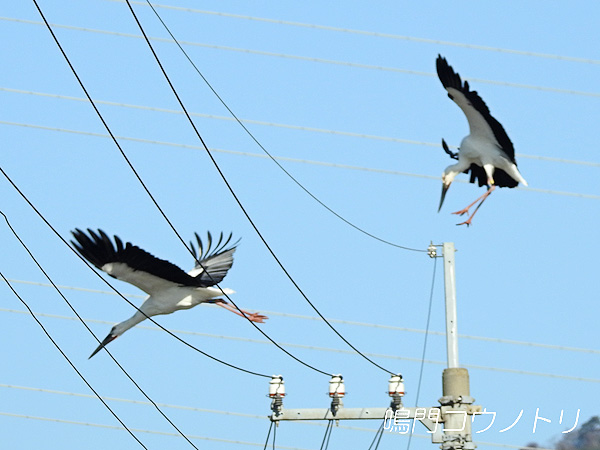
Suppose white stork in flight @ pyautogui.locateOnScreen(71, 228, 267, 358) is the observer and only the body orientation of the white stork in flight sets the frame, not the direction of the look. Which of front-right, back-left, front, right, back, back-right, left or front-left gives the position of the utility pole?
back-left

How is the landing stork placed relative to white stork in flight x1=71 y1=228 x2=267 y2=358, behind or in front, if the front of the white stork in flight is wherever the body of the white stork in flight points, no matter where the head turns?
behind

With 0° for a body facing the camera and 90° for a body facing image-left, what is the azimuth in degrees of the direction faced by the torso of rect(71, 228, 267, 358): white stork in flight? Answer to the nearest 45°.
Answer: approximately 90°
